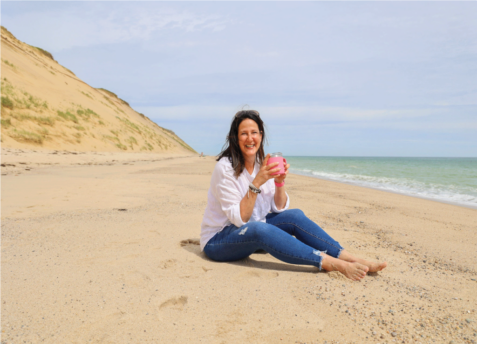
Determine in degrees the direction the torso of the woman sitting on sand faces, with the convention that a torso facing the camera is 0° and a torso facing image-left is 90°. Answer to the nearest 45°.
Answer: approximately 315°
